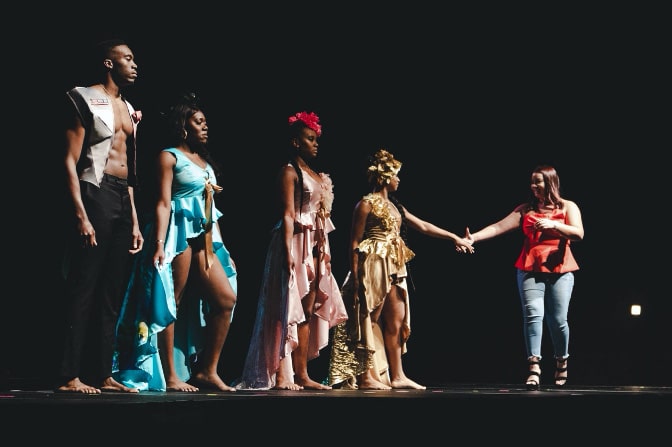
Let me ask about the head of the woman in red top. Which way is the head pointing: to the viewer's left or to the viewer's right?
to the viewer's left

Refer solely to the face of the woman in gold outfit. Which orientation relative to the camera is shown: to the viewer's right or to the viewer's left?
to the viewer's right

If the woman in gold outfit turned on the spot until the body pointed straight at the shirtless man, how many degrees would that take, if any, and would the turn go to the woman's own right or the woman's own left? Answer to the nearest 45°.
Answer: approximately 90° to the woman's own right

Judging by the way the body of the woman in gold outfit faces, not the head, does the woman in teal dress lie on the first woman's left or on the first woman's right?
on the first woman's right

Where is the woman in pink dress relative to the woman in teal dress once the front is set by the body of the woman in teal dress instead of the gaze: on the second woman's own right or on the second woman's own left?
on the second woman's own left

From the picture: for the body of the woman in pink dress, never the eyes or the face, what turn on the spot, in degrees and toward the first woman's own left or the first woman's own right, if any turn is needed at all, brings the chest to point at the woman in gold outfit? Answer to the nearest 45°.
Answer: approximately 90° to the first woman's own left

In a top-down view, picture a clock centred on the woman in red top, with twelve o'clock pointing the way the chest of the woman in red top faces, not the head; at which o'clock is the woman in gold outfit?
The woman in gold outfit is roughly at 2 o'clock from the woman in red top.

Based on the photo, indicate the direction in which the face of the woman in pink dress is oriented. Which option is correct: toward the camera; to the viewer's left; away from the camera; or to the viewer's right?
to the viewer's right

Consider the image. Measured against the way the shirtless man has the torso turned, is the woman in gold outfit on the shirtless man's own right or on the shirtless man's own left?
on the shirtless man's own left

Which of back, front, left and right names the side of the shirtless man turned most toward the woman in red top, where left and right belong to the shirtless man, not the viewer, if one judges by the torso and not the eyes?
left
